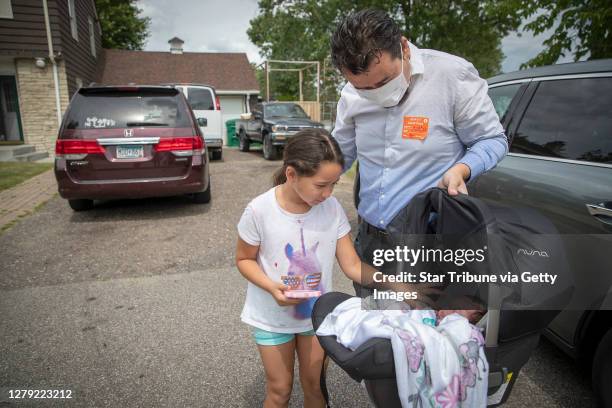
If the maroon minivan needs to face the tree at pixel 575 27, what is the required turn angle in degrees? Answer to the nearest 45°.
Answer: approximately 90° to its right

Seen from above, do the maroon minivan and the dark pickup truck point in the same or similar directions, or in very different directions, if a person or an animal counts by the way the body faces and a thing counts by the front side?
very different directions

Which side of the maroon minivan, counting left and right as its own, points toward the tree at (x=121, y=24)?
front

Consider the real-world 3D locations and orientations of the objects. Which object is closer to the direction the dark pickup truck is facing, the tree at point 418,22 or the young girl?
the young girl

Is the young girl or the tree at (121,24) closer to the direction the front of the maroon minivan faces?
the tree

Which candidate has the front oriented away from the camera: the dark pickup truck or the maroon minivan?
the maroon minivan

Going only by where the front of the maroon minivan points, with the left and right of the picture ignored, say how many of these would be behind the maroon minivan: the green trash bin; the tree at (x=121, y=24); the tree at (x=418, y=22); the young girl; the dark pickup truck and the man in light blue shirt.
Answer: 2

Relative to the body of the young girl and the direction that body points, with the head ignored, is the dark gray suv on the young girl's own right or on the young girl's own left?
on the young girl's own left

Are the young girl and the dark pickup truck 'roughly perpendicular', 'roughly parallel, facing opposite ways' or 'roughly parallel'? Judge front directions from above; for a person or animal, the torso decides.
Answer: roughly parallel

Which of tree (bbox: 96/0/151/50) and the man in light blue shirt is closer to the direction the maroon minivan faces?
the tree

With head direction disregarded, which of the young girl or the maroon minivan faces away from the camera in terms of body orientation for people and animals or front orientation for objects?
the maroon minivan

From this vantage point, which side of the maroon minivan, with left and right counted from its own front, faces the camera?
back

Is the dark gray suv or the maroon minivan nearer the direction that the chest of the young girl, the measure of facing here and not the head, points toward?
the dark gray suv

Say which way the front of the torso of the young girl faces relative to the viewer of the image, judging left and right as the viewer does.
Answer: facing the viewer and to the right of the viewer

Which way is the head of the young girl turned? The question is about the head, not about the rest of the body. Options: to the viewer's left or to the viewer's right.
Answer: to the viewer's right

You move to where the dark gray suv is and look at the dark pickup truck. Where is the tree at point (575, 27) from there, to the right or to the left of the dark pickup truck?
right

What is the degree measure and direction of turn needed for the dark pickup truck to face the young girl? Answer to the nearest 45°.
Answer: approximately 45° to its right
